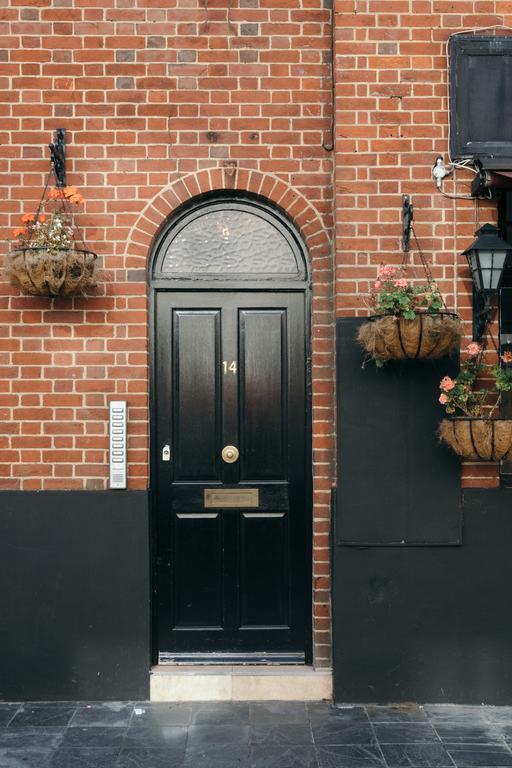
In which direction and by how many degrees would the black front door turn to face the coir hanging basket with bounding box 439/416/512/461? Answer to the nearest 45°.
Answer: approximately 45° to its left

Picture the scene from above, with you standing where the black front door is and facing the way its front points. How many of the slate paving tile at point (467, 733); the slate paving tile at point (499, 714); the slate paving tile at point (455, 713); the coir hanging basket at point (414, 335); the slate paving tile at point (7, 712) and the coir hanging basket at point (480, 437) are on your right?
1

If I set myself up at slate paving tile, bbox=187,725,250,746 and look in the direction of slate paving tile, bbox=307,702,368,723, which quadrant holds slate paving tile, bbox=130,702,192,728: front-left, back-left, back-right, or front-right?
back-left

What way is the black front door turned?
toward the camera
